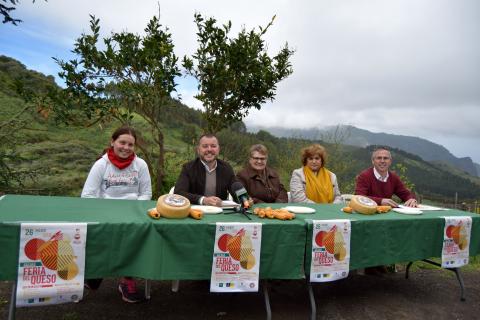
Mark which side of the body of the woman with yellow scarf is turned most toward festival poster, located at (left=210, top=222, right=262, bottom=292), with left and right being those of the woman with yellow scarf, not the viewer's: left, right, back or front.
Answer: front

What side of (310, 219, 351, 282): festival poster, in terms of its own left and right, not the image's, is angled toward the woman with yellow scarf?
back

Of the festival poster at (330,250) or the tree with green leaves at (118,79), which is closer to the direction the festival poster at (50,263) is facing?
the festival poster

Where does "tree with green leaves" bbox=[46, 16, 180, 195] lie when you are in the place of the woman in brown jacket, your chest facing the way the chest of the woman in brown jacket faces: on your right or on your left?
on your right

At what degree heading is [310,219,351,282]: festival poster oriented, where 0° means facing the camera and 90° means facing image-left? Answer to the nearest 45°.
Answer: approximately 0°

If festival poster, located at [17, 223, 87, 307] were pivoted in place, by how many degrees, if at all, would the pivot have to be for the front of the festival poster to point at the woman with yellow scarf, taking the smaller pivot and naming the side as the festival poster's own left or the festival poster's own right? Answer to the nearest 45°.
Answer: approximately 90° to the festival poster's own left

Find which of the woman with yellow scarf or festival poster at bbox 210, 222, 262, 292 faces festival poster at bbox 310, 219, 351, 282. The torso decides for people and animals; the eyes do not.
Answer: the woman with yellow scarf

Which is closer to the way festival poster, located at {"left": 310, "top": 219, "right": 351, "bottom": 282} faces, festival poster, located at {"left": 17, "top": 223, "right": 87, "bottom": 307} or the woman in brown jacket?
the festival poster

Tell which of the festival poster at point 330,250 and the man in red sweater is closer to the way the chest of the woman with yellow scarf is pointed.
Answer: the festival poster
